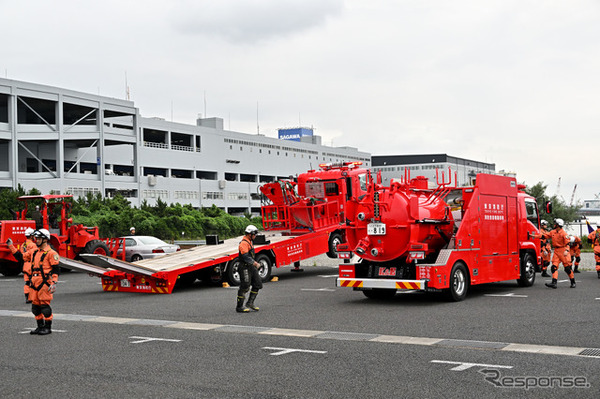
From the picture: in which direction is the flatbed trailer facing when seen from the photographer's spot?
facing away from the viewer and to the right of the viewer

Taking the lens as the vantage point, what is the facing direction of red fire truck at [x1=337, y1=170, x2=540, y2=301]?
facing away from the viewer and to the right of the viewer

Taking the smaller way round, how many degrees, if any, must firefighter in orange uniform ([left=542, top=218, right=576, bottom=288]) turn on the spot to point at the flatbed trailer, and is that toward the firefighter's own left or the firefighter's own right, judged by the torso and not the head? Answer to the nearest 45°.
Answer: approximately 45° to the firefighter's own right

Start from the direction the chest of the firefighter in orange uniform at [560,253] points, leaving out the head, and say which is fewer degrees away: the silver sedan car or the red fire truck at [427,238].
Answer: the red fire truck

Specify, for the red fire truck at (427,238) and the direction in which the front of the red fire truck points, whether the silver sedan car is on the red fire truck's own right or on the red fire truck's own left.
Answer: on the red fire truck's own left

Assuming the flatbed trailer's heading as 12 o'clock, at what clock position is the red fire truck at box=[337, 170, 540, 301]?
The red fire truck is roughly at 3 o'clock from the flatbed trailer.

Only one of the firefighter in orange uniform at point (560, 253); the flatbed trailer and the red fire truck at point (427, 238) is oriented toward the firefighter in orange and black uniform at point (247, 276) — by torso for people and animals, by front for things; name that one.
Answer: the firefighter in orange uniform at point (560, 253)

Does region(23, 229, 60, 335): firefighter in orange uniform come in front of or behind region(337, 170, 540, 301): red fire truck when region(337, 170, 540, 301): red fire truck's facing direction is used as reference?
behind
